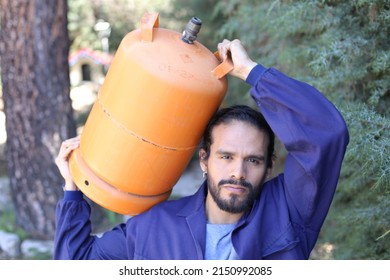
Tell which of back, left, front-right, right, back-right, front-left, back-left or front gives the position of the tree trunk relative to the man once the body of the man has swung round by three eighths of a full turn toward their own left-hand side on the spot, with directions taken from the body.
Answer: left

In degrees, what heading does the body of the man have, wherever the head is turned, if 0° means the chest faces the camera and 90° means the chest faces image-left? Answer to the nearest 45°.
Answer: approximately 0°
